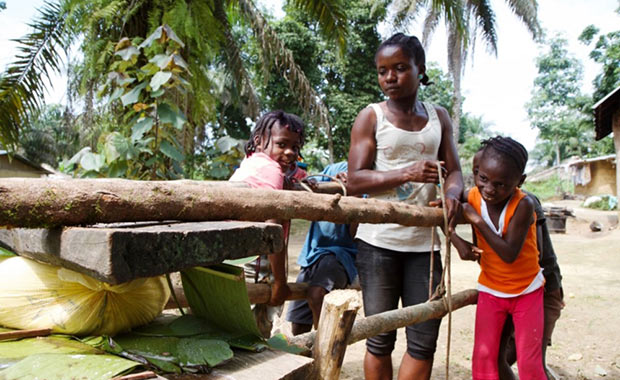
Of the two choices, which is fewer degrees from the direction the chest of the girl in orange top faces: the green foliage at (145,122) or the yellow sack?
the yellow sack

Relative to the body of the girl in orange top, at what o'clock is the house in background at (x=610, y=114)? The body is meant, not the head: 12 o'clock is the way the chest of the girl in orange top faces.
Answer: The house in background is roughly at 5 o'clock from the girl in orange top.

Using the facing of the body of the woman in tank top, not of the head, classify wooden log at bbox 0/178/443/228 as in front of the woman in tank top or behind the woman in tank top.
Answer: in front

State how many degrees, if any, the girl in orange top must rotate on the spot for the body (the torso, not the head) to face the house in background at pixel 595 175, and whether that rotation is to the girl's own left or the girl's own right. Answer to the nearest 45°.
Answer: approximately 135° to the girl's own right

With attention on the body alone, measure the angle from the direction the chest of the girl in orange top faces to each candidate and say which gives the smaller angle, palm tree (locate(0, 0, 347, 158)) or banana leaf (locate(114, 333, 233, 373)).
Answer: the banana leaf

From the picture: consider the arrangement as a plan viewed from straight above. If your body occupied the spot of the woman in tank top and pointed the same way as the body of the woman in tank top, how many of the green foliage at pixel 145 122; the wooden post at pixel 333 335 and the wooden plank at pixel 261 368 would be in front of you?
2

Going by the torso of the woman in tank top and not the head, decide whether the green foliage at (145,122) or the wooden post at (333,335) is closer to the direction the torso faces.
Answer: the wooden post

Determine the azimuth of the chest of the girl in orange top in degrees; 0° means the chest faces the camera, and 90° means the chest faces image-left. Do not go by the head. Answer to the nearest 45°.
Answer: approximately 45°

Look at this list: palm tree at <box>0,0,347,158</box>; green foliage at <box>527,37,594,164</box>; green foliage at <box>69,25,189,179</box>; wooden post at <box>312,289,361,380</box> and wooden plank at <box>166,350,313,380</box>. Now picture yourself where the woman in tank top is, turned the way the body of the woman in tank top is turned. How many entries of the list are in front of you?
2

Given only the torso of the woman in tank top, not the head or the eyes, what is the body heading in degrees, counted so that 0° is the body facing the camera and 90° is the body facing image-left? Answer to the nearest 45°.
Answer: approximately 0°

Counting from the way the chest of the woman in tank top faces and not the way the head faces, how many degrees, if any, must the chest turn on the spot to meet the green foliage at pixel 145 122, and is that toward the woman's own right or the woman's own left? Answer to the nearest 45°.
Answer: approximately 135° to the woman's own right

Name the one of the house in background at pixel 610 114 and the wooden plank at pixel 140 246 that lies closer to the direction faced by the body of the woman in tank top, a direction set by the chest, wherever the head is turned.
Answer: the wooden plank
